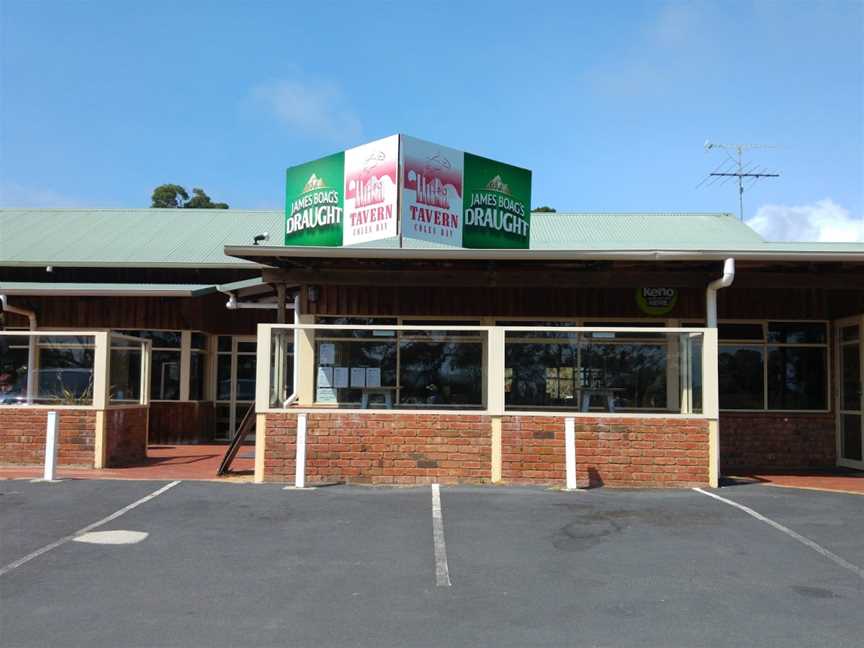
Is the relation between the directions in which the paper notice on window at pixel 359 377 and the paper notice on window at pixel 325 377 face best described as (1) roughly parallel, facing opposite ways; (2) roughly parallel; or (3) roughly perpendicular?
roughly parallel

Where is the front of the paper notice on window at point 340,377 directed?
toward the camera

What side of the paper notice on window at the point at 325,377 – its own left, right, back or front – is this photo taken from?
front

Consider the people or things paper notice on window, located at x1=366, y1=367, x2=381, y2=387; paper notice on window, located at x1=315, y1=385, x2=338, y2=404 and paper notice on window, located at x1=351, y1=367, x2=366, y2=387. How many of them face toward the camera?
3

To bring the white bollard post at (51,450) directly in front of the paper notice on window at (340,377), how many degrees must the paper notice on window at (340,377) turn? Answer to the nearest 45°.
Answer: approximately 90° to its right

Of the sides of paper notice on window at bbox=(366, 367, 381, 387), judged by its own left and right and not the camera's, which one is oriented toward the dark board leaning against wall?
right

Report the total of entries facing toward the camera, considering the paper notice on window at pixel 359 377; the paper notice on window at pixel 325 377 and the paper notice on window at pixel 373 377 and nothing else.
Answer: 3
